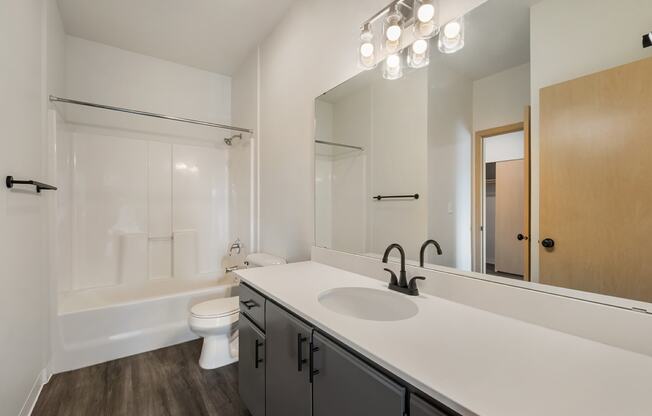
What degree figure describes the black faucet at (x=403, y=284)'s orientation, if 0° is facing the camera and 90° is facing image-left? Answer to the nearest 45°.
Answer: approximately 45°

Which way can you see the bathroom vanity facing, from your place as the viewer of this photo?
facing the viewer and to the left of the viewer

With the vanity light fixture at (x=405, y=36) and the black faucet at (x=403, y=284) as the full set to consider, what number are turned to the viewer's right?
0

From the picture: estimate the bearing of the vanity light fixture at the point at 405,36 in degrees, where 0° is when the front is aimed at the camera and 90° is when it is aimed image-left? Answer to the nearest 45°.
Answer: approximately 45°

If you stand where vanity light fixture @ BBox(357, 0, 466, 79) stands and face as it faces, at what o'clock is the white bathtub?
The white bathtub is roughly at 1 o'clock from the vanity light fixture.

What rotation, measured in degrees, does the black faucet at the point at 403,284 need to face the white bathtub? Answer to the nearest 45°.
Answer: approximately 45° to its right
